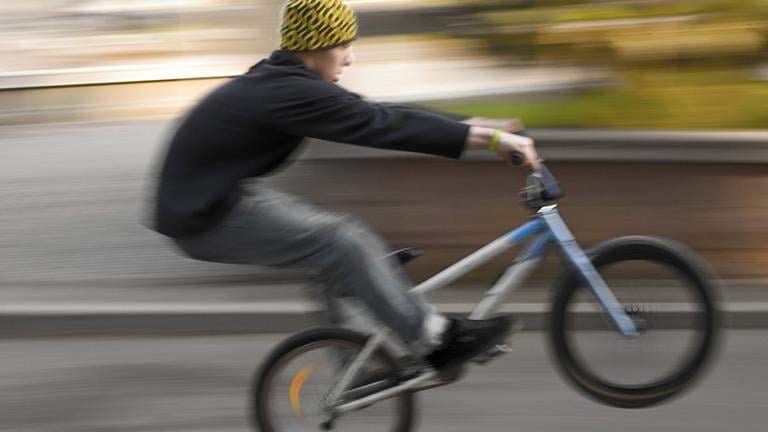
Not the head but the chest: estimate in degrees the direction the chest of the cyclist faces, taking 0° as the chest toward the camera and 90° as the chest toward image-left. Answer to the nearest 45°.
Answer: approximately 270°

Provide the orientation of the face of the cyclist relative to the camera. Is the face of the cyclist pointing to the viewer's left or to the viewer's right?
to the viewer's right
